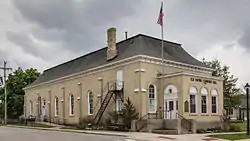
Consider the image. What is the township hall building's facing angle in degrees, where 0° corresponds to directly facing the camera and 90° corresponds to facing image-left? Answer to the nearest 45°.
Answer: approximately 315°
